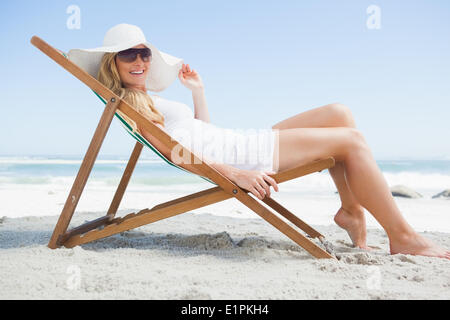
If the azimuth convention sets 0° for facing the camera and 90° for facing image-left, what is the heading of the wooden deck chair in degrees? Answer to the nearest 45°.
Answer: approximately 270°

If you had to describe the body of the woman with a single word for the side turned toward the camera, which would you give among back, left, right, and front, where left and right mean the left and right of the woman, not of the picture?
right
